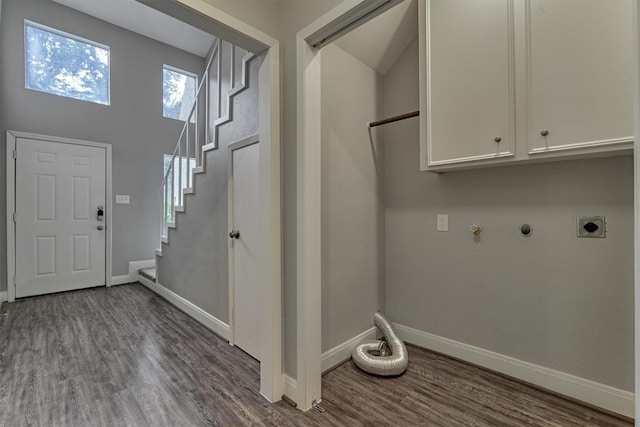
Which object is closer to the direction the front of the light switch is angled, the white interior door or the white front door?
the white interior door

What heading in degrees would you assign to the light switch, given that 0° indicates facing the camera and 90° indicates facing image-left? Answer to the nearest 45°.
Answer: approximately 0°

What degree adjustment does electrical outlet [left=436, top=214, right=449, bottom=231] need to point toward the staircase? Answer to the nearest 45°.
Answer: approximately 90° to its right

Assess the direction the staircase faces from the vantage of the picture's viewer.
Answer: facing away from the viewer and to the left of the viewer

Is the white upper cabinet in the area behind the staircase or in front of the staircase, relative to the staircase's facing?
behind

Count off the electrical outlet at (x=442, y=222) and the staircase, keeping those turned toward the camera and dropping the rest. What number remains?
1

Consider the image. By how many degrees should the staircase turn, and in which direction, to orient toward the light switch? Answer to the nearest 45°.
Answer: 0° — it already faces it

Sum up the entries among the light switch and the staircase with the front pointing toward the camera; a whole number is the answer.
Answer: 1

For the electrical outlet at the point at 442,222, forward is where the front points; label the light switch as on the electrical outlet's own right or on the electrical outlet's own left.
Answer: on the electrical outlet's own right

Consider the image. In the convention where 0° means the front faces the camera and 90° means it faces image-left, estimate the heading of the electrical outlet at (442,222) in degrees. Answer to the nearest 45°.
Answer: approximately 0°

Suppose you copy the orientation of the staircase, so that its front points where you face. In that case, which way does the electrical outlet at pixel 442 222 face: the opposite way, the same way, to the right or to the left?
to the left
